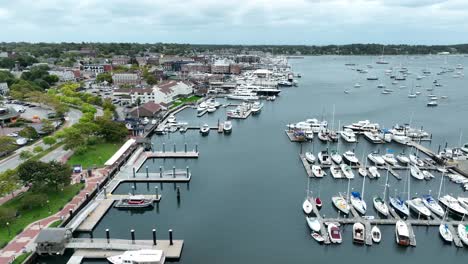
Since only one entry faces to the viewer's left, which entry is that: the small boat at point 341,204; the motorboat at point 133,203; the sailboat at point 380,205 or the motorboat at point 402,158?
the motorboat at point 133,203

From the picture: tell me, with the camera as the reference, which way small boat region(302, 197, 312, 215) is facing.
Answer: facing away from the viewer

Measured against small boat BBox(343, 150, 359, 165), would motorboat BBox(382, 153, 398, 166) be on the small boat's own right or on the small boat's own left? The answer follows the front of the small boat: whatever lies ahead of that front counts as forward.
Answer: on the small boat's own left

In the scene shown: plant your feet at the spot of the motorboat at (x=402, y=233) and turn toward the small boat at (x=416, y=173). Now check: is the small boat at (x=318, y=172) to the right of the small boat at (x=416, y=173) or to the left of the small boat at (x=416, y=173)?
left

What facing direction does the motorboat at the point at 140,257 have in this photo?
to the viewer's left

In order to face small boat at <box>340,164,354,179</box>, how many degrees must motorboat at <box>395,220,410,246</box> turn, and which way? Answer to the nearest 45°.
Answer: approximately 45° to its left

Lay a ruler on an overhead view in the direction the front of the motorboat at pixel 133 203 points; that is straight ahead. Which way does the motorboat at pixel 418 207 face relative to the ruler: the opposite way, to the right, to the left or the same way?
to the left

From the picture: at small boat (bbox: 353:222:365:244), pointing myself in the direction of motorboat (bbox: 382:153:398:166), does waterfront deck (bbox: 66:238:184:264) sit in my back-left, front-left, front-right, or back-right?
back-left
